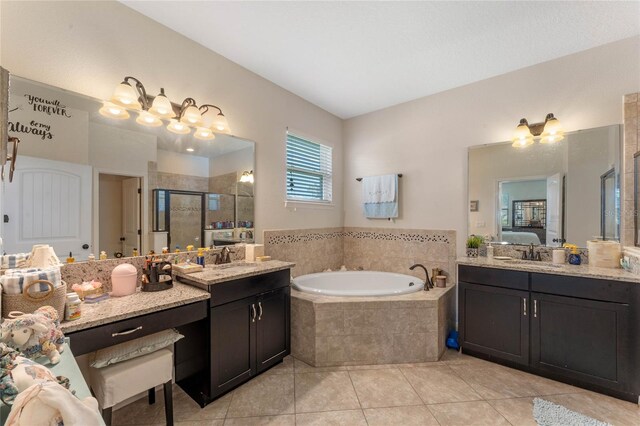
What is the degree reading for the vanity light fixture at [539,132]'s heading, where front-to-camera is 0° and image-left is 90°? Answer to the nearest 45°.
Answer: approximately 0°

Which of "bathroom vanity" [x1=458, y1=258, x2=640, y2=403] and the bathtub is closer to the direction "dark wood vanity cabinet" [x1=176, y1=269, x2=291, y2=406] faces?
the bathroom vanity

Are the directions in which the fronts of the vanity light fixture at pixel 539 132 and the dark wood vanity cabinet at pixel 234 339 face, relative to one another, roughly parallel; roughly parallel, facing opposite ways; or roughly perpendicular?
roughly perpendicular

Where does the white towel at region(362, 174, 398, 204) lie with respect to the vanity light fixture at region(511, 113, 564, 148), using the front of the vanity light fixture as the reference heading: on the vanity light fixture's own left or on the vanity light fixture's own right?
on the vanity light fixture's own right

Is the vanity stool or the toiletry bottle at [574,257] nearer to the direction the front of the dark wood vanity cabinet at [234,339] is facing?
the toiletry bottle

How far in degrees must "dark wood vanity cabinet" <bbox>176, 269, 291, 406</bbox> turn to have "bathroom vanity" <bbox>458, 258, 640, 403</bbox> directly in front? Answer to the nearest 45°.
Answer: approximately 45° to its left

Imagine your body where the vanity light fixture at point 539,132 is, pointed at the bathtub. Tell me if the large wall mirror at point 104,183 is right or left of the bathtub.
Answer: left

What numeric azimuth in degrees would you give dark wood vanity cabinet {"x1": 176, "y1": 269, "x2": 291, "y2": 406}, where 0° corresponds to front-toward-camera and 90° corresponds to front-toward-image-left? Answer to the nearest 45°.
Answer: approximately 315°

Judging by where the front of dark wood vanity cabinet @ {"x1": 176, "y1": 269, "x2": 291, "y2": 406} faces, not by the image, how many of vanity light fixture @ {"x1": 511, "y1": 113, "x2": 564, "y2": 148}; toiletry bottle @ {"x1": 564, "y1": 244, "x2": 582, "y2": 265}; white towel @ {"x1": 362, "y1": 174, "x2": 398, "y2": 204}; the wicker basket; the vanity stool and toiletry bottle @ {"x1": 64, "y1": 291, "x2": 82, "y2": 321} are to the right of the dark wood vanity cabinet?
3

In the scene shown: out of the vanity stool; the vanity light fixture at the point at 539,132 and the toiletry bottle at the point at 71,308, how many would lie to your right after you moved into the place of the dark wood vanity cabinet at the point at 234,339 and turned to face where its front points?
2

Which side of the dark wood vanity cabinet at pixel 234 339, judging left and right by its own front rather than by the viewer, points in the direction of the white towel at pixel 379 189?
left

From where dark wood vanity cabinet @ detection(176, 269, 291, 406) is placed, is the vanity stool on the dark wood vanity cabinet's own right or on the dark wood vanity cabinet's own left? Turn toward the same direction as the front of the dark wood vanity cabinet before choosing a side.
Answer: on the dark wood vanity cabinet's own right
